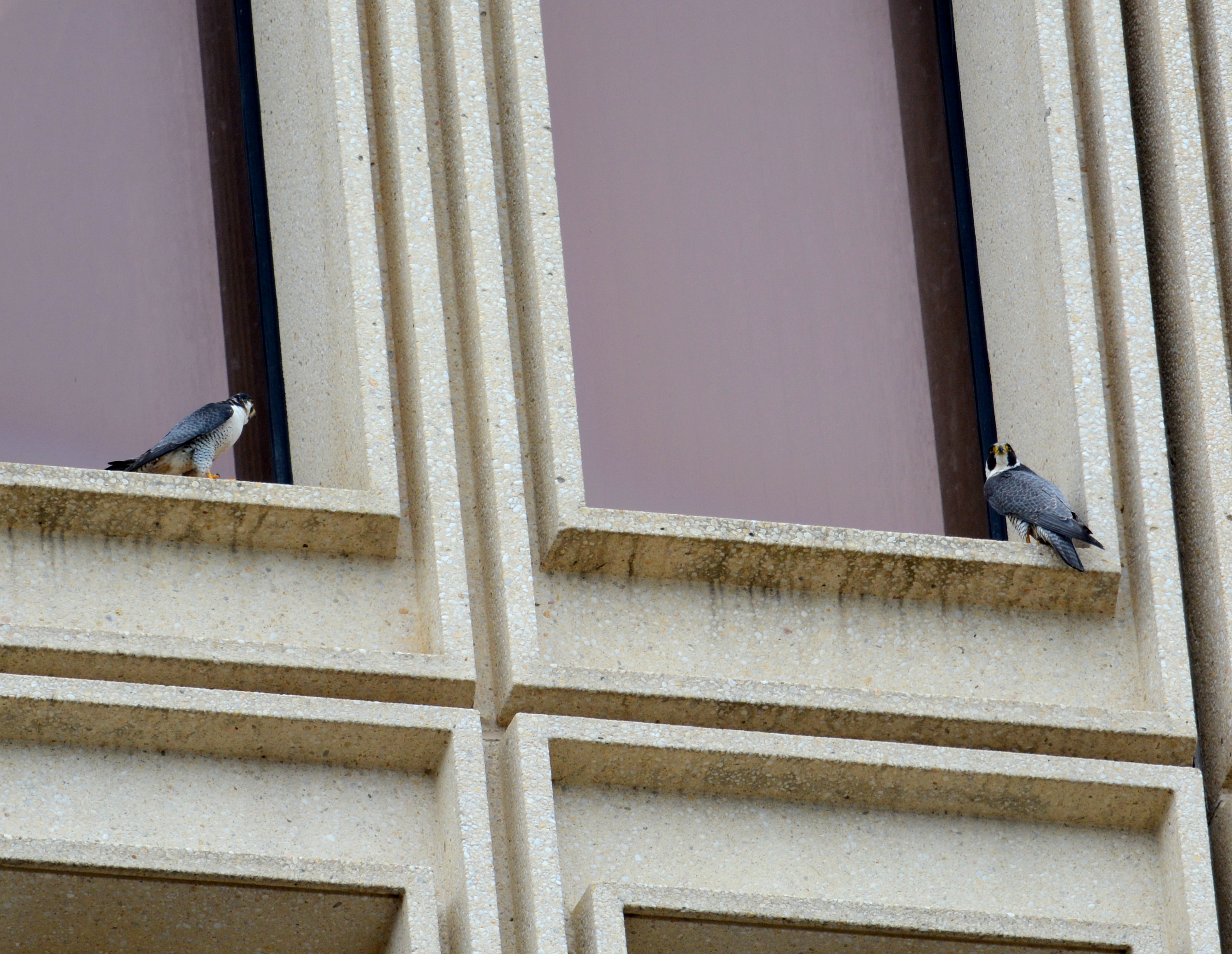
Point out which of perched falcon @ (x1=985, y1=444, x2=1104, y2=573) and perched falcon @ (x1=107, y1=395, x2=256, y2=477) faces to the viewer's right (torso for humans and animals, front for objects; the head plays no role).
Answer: perched falcon @ (x1=107, y1=395, x2=256, y2=477)

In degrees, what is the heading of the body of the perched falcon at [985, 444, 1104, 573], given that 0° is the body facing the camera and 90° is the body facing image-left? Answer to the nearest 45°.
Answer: approximately 135°

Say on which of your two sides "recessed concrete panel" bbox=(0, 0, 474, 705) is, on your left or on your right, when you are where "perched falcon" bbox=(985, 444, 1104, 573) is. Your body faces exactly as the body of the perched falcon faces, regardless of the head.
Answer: on your left

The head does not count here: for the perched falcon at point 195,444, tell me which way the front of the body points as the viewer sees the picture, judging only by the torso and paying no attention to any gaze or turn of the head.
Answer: to the viewer's right

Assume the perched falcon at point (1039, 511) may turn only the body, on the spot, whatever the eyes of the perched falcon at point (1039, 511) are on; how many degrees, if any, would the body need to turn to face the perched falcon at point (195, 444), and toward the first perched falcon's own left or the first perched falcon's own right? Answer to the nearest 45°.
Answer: approximately 45° to the first perched falcon's own left

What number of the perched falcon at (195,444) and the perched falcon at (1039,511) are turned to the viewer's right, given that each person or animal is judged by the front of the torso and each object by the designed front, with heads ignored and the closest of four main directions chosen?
1
